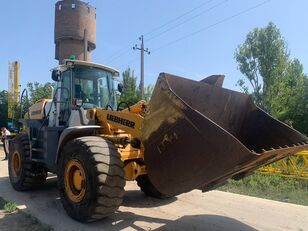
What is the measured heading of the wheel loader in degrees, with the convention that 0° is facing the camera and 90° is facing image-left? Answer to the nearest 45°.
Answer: approximately 315°

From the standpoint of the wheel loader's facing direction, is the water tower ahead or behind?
behind

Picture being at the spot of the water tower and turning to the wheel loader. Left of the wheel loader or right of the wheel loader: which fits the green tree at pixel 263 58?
left

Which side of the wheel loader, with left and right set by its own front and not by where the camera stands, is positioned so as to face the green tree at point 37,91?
back

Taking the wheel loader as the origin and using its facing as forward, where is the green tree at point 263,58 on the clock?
The green tree is roughly at 8 o'clock from the wheel loader.

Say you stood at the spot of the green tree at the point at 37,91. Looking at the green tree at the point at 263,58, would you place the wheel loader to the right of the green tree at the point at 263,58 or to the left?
right
